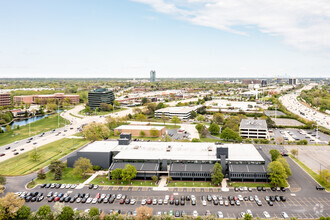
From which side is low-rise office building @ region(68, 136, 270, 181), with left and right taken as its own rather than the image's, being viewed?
front

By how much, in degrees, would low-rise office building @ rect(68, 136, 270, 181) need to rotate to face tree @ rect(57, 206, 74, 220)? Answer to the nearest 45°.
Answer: approximately 45° to its right

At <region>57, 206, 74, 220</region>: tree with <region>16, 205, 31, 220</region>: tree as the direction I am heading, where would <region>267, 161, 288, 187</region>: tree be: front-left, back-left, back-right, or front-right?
back-right

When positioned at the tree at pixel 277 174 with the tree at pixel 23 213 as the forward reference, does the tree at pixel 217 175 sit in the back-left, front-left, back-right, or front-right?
front-right

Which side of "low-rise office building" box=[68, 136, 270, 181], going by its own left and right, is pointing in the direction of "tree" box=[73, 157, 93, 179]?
right

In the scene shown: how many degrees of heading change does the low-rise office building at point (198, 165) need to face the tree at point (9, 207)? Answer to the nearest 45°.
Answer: approximately 45° to its right

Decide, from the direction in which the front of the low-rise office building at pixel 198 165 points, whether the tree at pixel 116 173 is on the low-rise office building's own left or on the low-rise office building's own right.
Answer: on the low-rise office building's own right

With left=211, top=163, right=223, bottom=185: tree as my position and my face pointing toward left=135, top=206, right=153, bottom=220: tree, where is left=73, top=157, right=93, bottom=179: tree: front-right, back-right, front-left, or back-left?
front-right

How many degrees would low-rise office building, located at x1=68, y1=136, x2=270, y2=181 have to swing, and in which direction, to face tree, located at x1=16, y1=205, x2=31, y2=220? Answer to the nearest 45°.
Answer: approximately 45° to its right

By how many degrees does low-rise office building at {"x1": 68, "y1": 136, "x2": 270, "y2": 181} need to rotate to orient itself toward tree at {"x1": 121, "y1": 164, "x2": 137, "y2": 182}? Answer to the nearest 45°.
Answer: approximately 90° to its right

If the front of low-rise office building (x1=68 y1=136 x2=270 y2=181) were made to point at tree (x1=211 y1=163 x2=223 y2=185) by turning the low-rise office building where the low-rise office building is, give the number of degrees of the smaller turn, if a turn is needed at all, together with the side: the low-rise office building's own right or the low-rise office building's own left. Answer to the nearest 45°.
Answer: approximately 45° to the low-rise office building's own left
